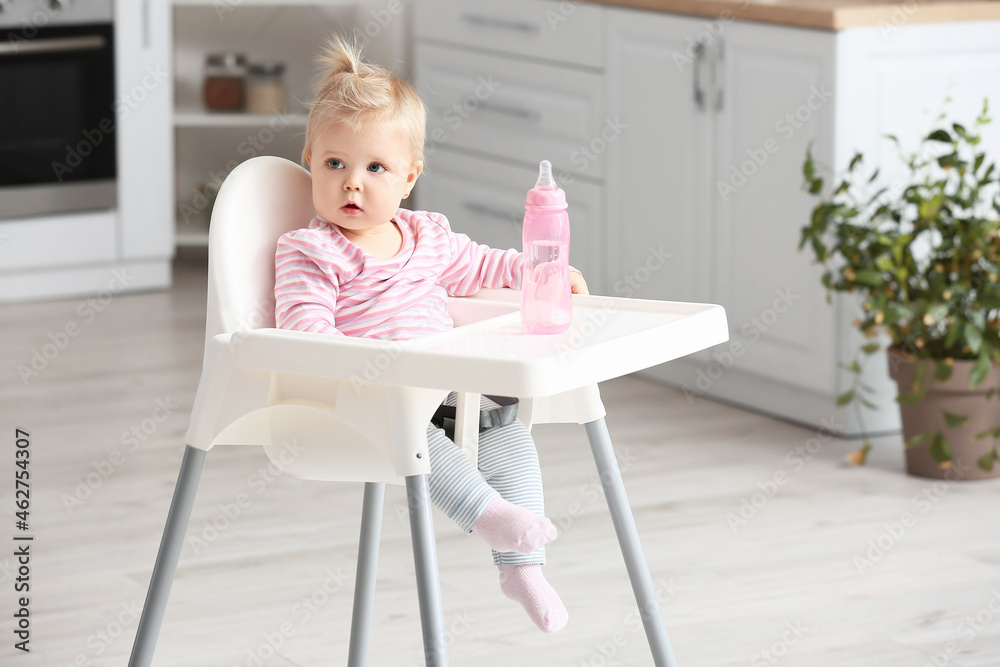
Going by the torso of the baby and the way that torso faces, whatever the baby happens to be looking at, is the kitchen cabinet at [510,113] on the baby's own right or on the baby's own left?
on the baby's own left

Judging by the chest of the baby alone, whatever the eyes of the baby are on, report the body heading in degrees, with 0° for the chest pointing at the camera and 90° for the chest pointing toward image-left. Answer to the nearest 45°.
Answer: approximately 315°

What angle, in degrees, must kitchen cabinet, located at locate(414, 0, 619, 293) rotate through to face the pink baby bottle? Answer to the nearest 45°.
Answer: approximately 45° to its left

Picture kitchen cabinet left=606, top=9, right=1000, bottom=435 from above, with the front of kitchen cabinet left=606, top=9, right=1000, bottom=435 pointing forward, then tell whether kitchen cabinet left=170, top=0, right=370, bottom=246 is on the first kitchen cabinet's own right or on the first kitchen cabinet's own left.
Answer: on the first kitchen cabinet's own right

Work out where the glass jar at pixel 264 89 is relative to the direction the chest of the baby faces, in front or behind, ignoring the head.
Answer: behind
